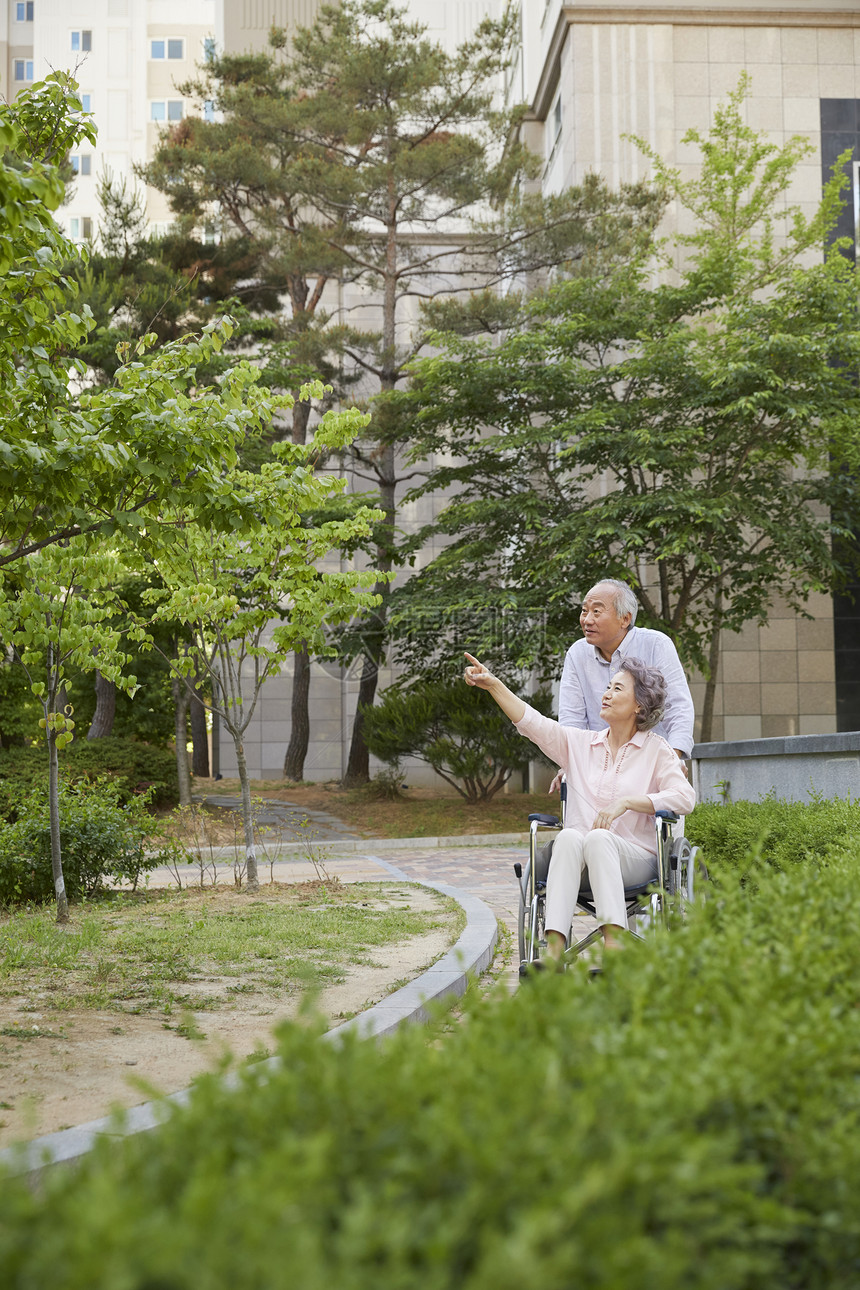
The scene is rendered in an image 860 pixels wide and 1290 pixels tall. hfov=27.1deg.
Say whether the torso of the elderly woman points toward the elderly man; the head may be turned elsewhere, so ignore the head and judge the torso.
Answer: no

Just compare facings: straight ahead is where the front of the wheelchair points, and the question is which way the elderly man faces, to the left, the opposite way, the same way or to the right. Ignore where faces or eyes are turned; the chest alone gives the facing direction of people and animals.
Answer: the same way

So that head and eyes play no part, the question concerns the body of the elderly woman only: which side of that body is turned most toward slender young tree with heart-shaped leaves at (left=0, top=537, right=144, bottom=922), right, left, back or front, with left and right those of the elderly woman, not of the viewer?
right

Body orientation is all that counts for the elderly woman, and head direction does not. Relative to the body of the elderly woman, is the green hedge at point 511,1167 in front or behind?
in front

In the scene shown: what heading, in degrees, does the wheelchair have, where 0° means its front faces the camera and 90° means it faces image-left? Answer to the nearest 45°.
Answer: approximately 45°

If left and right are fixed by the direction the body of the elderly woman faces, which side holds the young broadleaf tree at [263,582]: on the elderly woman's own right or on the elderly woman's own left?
on the elderly woman's own right

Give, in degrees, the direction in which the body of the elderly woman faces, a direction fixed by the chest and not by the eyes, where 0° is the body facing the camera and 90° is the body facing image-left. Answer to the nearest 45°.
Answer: approximately 45°

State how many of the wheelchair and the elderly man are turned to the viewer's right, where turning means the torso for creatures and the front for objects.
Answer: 0

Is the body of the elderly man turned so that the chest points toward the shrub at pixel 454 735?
no

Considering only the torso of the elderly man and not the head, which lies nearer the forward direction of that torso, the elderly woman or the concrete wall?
the elderly woman

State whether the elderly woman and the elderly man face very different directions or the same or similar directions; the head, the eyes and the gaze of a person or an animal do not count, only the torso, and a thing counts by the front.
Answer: same or similar directions

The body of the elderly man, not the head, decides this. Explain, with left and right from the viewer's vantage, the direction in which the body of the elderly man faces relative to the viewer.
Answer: facing the viewer and to the left of the viewer

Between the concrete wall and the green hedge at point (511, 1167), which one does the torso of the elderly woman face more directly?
the green hedge

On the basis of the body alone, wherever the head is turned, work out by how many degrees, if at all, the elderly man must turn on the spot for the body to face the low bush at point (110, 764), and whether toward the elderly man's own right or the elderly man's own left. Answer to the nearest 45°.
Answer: approximately 90° to the elderly man's own right

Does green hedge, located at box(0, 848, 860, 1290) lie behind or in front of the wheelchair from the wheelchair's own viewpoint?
in front

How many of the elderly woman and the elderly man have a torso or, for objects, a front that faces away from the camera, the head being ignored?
0
